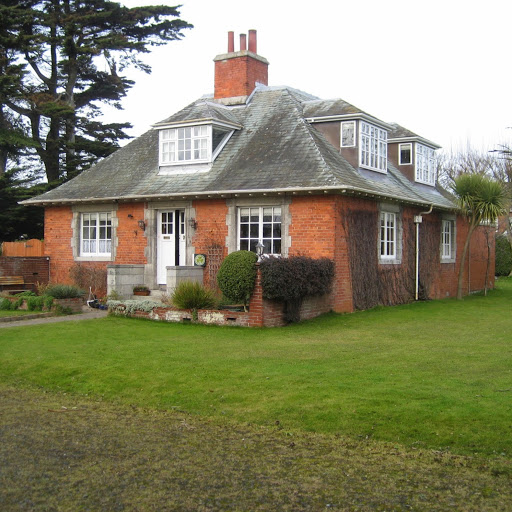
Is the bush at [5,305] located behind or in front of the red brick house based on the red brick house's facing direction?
in front

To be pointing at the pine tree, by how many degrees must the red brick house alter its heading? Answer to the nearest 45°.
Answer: approximately 90° to its right

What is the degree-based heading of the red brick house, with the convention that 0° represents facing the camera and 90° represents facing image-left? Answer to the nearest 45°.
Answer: approximately 45°

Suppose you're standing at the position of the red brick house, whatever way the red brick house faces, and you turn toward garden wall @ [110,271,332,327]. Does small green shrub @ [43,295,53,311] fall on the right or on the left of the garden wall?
right

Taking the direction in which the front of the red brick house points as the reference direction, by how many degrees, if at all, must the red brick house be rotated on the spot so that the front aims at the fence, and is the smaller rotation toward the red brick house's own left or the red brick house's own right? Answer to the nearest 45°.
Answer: approximately 90° to the red brick house's own right

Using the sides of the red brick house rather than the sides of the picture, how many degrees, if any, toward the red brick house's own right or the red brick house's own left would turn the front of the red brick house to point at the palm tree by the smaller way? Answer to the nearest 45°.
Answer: approximately 135° to the red brick house's own left

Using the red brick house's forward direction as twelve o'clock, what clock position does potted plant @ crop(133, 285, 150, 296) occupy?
The potted plant is roughly at 1 o'clock from the red brick house.

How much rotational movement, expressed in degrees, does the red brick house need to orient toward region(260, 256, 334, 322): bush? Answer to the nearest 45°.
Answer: approximately 45° to its left
